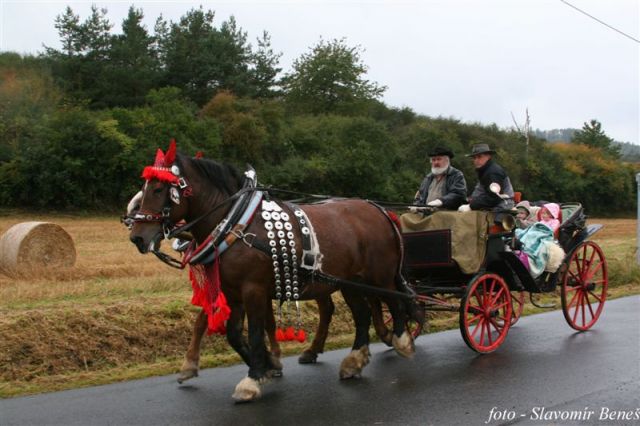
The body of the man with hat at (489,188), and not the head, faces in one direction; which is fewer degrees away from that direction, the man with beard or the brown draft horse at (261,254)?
the brown draft horse

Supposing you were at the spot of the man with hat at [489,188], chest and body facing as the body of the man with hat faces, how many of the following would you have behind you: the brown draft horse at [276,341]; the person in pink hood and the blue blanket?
2

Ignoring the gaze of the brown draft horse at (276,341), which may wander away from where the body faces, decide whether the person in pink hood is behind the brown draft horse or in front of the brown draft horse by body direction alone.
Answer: behind

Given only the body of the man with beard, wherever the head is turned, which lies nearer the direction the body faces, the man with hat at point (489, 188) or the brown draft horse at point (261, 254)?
the brown draft horse

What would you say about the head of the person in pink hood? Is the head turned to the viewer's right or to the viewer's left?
to the viewer's left

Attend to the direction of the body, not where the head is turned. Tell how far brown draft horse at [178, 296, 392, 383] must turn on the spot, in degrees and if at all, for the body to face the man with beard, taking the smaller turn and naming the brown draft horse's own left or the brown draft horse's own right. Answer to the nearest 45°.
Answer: approximately 180°

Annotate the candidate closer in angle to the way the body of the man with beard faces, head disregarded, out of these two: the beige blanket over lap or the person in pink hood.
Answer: the beige blanket over lap

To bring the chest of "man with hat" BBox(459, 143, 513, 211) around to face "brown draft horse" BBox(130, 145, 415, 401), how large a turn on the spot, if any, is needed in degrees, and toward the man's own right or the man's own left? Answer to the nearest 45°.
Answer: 0° — they already face it

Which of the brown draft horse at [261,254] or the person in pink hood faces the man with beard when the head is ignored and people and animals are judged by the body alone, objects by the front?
the person in pink hood

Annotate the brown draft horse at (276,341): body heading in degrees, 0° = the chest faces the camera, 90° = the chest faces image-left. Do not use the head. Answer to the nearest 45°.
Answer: approximately 45°

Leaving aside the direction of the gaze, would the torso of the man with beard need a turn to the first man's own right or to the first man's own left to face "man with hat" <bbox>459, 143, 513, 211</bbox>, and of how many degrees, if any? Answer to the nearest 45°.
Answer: approximately 135° to the first man's own left

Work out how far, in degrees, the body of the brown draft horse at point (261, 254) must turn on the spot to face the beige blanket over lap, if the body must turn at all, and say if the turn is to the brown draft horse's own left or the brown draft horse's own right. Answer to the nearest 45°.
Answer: approximately 180°

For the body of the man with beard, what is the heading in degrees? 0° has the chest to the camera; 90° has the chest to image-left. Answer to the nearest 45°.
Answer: approximately 45°

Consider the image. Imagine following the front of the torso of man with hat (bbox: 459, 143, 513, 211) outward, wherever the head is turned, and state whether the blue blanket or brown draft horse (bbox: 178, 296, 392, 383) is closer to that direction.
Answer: the brown draft horse
